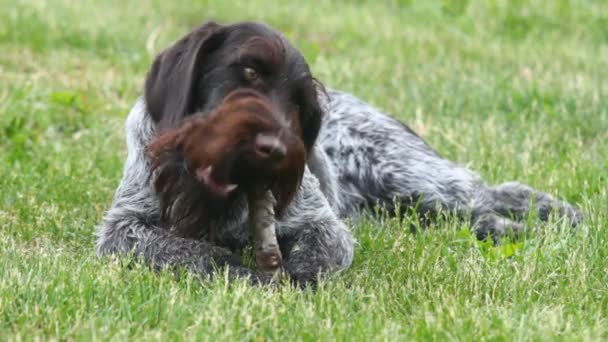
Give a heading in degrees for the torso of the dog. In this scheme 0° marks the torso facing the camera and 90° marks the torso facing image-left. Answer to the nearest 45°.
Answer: approximately 45°
